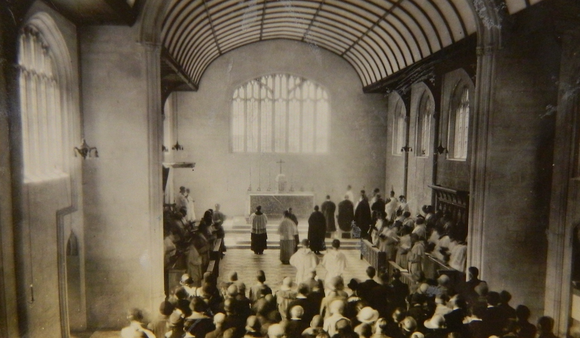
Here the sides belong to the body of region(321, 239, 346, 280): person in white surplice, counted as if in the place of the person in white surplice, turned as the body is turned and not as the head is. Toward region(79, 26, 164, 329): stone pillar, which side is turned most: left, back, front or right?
left

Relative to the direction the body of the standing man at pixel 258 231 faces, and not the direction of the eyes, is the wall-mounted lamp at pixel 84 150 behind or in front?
behind

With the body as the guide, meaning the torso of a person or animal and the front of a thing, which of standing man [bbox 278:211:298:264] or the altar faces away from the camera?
the standing man

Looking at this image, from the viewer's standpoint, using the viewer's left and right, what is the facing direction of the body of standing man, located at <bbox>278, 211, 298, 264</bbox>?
facing away from the viewer

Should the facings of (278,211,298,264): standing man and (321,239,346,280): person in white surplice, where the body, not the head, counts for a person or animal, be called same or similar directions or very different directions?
same or similar directions

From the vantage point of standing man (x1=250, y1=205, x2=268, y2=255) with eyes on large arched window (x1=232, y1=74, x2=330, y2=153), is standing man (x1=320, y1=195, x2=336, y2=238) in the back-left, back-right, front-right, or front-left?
front-right

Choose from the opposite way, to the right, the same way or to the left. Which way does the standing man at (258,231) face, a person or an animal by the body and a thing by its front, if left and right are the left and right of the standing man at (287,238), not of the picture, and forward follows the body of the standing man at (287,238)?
the same way

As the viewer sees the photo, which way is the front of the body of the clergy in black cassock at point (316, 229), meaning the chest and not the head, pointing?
away from the camera

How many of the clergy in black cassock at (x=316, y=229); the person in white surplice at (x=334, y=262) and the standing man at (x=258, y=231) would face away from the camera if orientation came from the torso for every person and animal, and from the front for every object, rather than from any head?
3

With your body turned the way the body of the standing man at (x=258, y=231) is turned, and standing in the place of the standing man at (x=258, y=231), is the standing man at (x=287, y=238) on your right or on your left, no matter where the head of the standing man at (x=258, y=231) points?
on your right

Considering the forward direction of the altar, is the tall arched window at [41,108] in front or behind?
in front

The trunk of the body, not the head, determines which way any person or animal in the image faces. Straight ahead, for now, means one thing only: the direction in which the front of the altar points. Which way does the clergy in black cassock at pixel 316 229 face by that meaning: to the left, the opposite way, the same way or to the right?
the opposite way

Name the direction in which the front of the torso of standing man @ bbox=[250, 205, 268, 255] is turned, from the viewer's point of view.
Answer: away from the camera

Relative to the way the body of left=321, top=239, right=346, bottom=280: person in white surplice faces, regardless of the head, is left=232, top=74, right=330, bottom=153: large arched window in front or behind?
in front

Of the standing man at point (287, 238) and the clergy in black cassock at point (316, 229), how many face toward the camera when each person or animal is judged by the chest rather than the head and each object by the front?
0

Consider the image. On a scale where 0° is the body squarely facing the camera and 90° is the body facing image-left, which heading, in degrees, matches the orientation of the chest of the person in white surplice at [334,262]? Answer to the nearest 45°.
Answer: approximately 180°

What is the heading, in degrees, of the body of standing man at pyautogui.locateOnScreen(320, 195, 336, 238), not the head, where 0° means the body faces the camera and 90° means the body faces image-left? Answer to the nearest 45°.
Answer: approximately 180°

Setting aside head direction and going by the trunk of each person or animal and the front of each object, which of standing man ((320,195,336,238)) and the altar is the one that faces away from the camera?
the standing man
